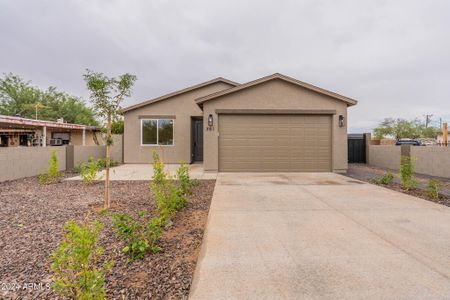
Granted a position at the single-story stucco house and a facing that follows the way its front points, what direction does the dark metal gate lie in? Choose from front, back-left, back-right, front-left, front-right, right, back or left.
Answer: back-left

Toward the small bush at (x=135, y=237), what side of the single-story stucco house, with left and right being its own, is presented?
front

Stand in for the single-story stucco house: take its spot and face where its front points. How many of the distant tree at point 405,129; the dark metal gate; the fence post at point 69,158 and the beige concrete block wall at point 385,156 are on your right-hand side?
1

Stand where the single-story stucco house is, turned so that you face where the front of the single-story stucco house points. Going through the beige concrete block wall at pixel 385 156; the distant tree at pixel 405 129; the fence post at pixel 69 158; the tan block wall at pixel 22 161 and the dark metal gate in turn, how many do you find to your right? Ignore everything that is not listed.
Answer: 2

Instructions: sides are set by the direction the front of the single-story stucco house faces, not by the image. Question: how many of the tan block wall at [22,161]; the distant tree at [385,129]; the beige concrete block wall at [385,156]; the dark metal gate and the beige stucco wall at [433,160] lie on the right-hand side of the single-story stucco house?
1

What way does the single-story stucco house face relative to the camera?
toward the camera

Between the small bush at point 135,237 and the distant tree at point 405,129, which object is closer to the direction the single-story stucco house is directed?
the small bush

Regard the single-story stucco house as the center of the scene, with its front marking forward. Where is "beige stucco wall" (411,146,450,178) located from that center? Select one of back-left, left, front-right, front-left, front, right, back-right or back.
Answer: left

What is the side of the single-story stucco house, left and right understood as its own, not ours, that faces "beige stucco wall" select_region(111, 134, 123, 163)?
right

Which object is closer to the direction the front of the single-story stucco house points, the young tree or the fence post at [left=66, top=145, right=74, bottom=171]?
the young tree

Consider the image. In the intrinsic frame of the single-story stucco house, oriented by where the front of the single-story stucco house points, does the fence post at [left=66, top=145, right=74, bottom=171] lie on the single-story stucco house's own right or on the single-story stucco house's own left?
on the single-story stucco house's own right

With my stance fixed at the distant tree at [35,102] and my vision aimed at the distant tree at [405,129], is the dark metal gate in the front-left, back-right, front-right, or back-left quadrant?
front-right

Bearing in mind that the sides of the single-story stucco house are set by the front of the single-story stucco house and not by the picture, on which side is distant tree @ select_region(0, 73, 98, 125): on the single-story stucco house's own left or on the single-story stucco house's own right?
on the single-story stucco house's own right

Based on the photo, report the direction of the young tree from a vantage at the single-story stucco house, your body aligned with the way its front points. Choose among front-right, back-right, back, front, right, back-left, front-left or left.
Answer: front-right

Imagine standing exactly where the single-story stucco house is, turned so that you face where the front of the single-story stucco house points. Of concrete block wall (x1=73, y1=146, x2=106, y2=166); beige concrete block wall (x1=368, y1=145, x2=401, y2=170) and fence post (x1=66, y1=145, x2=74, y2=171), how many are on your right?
2

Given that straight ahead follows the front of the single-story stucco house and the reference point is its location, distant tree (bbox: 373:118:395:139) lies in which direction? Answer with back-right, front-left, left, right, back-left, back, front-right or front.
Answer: back-left
